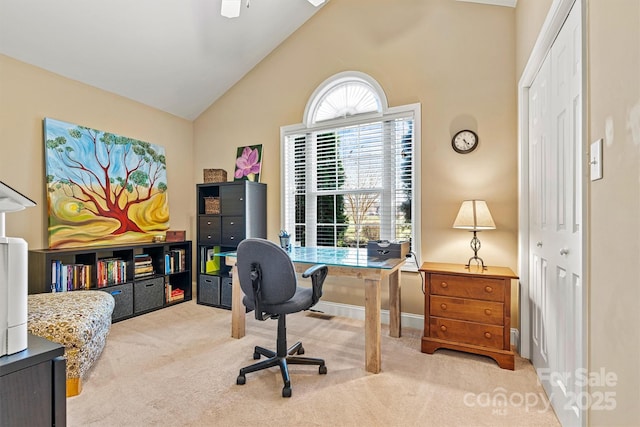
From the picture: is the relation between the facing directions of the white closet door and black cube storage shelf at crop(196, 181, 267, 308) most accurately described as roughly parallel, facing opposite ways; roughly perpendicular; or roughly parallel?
roughly perpendicular

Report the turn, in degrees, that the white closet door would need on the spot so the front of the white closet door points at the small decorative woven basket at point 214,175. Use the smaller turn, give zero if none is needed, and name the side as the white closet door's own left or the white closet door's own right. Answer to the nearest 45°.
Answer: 0° — it already faces it

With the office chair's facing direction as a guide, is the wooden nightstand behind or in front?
in front

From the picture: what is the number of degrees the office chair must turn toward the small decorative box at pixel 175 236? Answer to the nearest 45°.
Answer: approximately 90° to its left

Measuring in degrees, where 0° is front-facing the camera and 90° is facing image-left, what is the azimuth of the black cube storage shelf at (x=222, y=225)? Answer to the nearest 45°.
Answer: approximately 45°

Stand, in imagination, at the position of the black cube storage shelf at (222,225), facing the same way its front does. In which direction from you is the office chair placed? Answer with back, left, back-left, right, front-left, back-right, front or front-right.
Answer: front-left

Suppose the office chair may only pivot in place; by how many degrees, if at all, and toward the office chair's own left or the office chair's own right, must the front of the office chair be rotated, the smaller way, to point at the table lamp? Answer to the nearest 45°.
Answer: approximately 45° to the office chair's own right

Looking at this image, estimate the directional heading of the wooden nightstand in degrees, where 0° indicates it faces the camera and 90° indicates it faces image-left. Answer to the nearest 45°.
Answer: approximately 45°

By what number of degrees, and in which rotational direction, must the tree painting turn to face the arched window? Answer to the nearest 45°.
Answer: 0° — it already faces it

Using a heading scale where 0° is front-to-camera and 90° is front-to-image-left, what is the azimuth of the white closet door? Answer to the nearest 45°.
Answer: approximately 90°

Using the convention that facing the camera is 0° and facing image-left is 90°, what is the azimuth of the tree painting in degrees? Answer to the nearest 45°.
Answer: approximately 315°
